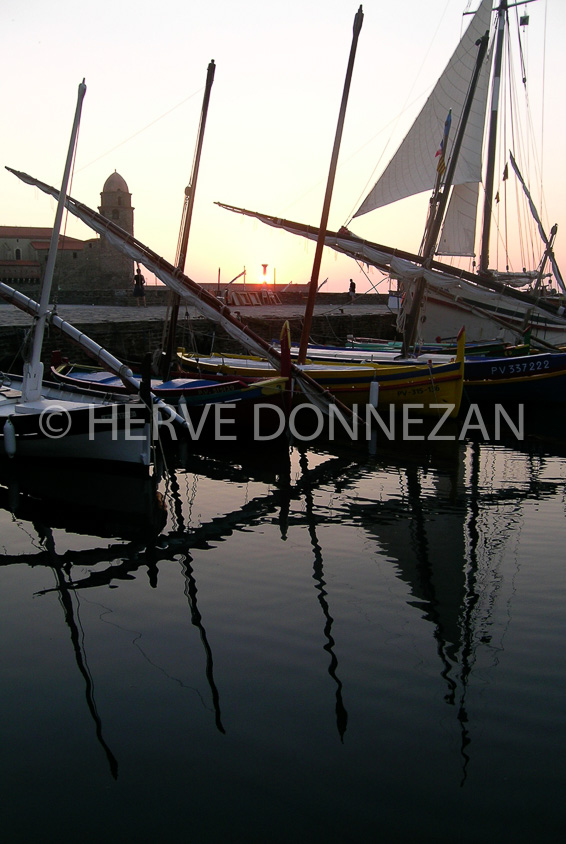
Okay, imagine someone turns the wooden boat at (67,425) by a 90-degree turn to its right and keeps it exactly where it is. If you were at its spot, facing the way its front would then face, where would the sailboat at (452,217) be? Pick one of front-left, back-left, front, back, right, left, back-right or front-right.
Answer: back

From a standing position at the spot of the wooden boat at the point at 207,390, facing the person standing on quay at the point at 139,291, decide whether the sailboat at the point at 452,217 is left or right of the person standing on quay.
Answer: right

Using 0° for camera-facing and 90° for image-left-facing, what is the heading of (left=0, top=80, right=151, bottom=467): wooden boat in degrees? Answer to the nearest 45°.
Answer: approximately 315°

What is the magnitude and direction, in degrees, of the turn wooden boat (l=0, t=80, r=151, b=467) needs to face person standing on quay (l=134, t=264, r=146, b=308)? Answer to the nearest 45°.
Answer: approximately 135° to its left

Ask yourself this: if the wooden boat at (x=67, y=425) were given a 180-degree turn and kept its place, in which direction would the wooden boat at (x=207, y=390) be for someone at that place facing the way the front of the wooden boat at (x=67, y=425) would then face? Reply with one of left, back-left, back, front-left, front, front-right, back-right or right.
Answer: right

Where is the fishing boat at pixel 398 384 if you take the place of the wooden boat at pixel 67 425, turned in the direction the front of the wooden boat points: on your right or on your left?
on your left
